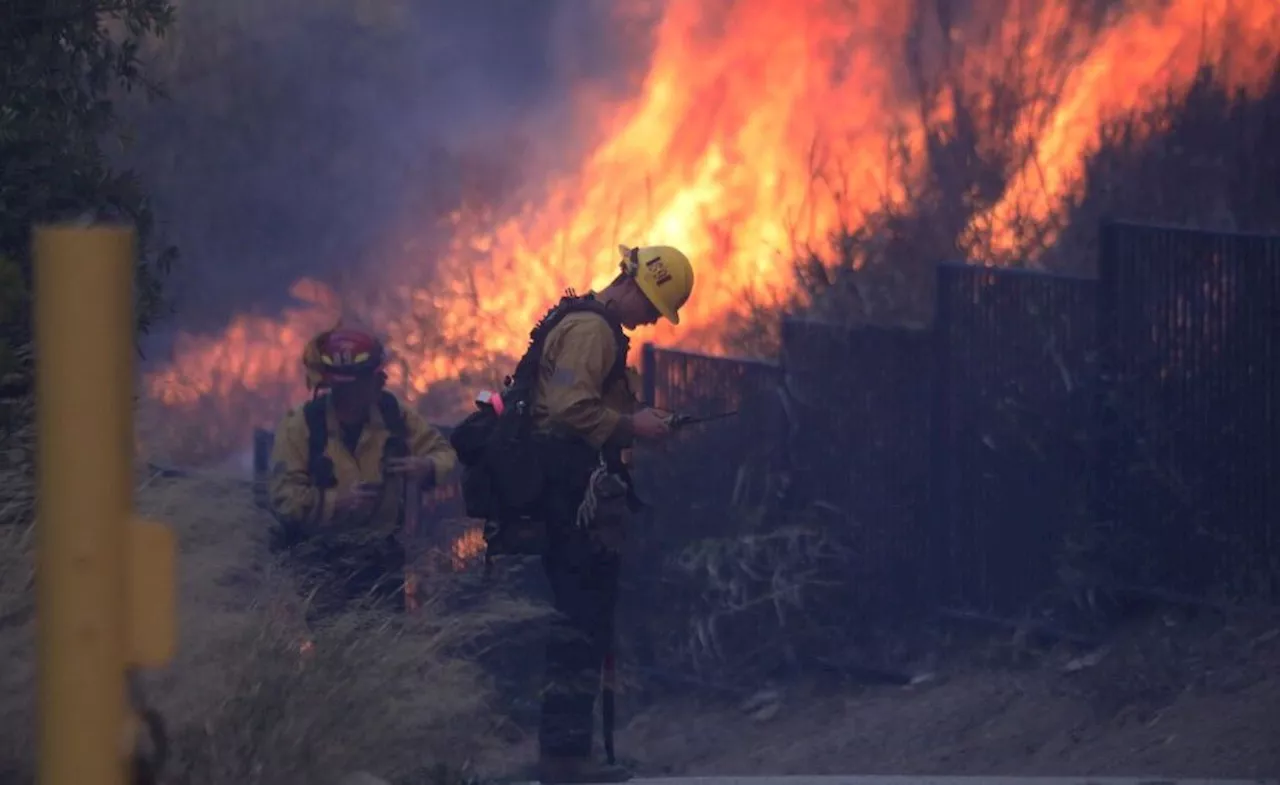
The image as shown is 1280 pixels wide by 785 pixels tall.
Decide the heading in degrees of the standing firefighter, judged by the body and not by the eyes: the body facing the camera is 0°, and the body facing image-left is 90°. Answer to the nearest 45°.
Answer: approximately 270°

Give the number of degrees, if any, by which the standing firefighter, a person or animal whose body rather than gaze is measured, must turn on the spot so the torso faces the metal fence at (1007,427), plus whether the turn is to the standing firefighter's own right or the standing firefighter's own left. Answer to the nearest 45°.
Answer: approximately 45° to the standing firefighter's own left

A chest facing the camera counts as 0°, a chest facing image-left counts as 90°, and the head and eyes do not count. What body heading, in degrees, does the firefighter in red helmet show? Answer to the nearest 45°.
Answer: approximately 0°

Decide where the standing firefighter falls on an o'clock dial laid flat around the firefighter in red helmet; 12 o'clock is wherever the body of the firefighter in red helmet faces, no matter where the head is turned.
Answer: The standing firefighter is roughly at 11 o'clock from the firefighter in red helmet.

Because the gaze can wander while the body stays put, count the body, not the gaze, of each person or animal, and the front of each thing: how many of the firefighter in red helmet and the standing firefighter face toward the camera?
1

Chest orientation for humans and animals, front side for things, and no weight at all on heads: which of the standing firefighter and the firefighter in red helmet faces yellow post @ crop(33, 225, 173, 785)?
the firefighter in red helmet

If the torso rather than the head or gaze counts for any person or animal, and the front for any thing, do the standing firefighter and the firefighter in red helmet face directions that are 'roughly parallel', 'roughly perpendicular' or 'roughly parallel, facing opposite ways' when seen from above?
roughly perpendicular

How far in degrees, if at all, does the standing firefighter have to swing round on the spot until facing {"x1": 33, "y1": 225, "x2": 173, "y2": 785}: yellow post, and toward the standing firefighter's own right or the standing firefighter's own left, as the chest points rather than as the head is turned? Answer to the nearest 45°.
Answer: approximately 90° to the standing firefighter's own right

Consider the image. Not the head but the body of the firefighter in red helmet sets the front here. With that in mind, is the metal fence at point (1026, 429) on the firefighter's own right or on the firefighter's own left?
on the firefighter's own left

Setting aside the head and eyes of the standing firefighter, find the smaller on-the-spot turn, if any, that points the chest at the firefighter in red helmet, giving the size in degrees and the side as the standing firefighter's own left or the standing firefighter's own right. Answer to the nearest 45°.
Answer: approximately 135° to the standing firefighter's own left
